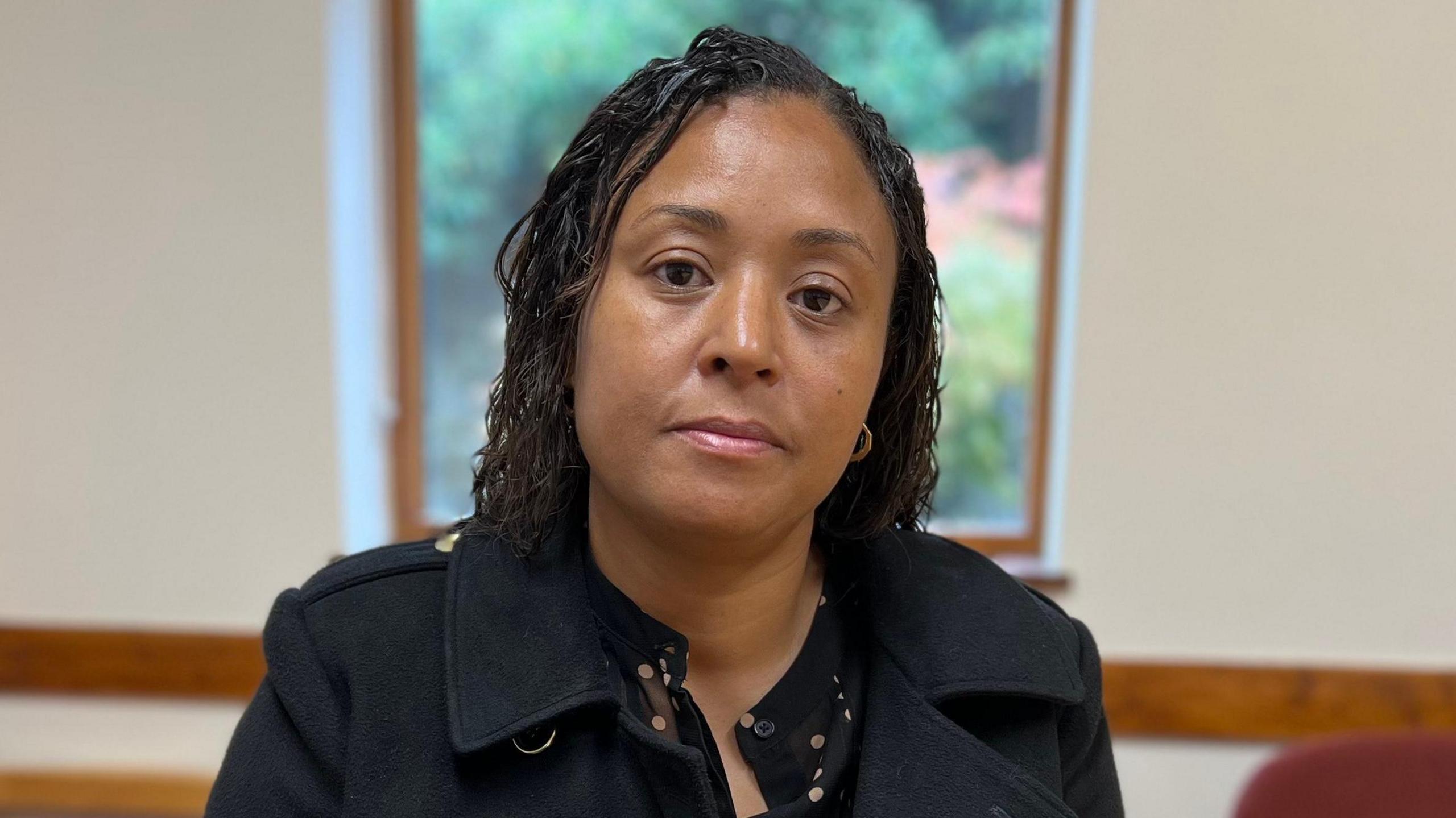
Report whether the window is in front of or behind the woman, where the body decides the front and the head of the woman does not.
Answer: behind

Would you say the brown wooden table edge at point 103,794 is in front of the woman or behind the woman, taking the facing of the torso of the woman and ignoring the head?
behind

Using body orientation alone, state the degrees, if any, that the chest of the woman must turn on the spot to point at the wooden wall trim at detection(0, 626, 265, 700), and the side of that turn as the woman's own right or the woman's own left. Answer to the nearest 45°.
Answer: approximately 135° to the woman's own right

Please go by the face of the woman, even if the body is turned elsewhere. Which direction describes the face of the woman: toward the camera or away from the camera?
toward the camera

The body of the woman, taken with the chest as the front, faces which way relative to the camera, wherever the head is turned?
toward the camera

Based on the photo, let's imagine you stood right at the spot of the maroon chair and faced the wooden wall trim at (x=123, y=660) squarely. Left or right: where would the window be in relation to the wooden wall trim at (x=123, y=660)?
right

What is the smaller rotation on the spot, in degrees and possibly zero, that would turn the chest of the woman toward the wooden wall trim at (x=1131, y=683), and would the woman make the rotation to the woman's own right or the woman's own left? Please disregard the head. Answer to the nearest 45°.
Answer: approximately 135° to the woman's own left
